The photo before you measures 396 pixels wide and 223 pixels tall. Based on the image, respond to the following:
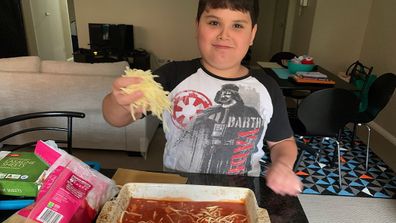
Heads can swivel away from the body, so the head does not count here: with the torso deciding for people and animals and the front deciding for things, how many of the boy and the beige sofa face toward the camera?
1

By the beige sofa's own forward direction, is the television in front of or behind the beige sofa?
in front

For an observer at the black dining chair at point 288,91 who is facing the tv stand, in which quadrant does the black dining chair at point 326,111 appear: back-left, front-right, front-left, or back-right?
back-left

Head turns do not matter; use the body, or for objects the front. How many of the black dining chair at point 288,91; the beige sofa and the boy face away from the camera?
1

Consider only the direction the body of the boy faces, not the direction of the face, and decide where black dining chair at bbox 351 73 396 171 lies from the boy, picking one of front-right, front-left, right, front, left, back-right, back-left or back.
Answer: back-left

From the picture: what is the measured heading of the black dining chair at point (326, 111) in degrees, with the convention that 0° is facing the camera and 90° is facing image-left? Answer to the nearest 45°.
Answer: approximately 135°

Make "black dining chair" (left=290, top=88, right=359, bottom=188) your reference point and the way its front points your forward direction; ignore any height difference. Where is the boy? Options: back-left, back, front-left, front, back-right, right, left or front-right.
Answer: back-left

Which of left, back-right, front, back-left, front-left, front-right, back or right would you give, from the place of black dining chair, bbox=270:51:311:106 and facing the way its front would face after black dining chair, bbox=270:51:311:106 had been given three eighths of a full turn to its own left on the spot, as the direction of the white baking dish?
back

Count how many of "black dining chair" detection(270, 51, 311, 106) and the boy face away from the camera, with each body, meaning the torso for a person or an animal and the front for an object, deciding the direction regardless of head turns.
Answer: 0

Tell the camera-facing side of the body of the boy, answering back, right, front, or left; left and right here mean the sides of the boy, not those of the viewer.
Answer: front
